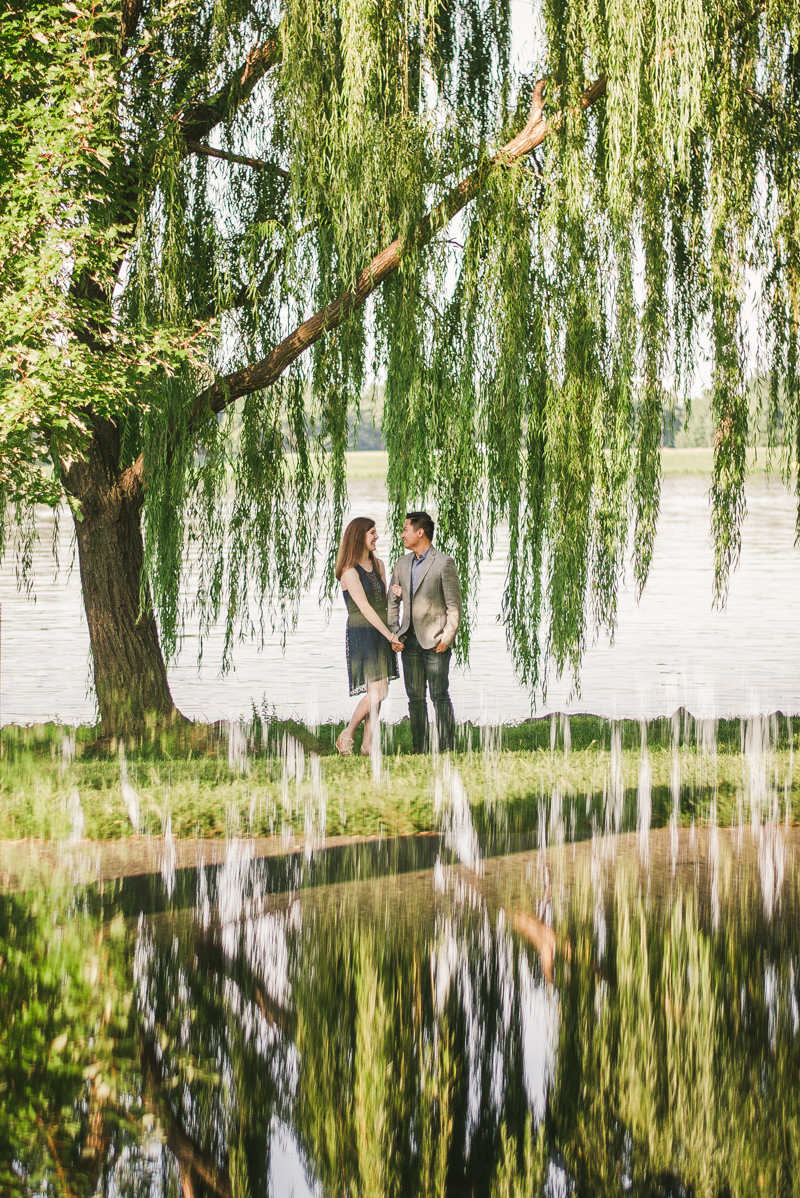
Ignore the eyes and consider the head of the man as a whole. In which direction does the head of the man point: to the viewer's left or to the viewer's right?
to the viewer's left

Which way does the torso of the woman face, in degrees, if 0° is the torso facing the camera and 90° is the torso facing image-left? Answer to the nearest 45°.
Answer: approximately 315°

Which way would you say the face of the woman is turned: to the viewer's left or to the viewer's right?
to the viewer's right
